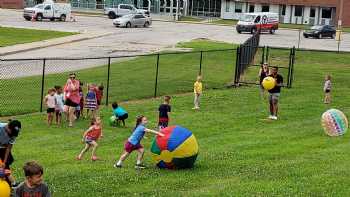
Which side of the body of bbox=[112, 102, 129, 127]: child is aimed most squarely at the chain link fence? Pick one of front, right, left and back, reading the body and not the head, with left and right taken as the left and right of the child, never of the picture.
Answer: right

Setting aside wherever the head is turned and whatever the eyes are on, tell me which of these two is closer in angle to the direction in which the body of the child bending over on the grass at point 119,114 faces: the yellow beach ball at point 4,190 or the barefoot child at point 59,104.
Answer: the barefoot child

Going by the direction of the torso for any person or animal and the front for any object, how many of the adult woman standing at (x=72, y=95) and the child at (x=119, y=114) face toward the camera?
1

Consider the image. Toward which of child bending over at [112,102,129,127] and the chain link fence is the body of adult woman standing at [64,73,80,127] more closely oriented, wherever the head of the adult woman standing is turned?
the child bending over

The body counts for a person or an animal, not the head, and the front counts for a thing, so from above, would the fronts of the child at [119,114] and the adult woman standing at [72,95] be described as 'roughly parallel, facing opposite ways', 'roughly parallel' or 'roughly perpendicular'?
roughly perpendicular

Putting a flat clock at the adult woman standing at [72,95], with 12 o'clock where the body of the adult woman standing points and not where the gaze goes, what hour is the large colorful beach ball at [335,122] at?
The large colorful beach ball is roughly at 10 o'clock from the adult woman standing.

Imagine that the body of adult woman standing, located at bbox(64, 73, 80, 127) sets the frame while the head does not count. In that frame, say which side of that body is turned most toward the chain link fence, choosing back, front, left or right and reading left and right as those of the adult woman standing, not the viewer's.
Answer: back

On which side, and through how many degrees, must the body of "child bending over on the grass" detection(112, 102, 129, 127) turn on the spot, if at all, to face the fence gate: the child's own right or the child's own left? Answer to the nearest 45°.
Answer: approximately 135° to the child's own right

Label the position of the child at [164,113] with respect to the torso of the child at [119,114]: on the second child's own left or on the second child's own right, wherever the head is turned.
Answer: on the second child's own left

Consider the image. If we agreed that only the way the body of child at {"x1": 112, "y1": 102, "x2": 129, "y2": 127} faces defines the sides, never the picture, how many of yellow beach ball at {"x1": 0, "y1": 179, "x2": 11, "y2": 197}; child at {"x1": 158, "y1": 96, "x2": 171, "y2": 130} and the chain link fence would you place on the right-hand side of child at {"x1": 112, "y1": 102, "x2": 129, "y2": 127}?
1

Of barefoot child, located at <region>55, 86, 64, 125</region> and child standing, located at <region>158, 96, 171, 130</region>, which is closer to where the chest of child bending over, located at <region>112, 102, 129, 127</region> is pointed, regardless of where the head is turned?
the barefoot child

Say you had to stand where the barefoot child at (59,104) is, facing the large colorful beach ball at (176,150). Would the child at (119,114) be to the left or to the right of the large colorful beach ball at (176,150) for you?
left

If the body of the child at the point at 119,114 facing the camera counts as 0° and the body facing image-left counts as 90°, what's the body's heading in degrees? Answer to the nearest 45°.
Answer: approximately 90°

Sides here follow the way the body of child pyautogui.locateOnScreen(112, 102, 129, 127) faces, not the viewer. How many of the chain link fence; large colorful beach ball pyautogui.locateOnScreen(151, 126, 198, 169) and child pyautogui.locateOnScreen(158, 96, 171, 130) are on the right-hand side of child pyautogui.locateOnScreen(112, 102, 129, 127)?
1

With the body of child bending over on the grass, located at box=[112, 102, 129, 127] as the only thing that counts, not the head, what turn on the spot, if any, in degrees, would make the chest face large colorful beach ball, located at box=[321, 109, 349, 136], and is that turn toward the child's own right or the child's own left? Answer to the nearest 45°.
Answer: approximately 135° to the child's own left

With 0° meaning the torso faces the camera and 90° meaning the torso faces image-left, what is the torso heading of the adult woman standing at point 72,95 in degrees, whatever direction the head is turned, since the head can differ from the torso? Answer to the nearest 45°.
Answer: approximately 0°

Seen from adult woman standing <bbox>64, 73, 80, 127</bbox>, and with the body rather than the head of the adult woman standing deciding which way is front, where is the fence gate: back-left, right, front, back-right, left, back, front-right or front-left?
back-left
